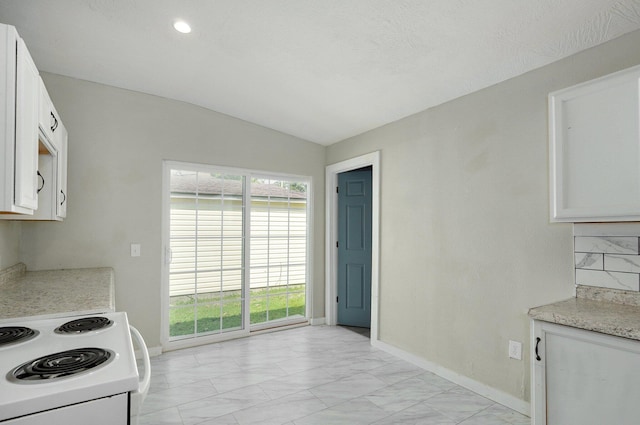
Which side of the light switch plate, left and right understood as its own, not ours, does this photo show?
front

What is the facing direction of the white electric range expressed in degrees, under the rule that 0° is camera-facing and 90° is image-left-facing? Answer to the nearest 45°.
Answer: approximately 270°

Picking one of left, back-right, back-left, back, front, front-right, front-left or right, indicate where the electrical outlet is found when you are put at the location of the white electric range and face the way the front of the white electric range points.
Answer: front

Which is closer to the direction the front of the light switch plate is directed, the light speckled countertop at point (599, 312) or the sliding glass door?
the light speckled countertop

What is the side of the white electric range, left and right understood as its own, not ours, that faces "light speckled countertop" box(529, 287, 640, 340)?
front

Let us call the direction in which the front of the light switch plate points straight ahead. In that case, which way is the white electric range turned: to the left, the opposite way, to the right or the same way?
to the left

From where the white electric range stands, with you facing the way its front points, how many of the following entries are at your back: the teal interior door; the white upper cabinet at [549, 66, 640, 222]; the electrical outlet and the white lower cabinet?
0

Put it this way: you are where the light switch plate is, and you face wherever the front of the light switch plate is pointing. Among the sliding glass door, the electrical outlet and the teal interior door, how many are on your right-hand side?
0

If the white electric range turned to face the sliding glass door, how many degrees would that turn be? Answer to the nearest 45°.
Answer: approximately 45° to its left

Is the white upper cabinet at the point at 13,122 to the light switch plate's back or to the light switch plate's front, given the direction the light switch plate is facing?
to the front

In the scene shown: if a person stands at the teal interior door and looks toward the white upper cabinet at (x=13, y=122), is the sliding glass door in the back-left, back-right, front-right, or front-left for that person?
front-right

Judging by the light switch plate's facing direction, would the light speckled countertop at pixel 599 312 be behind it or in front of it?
in front
